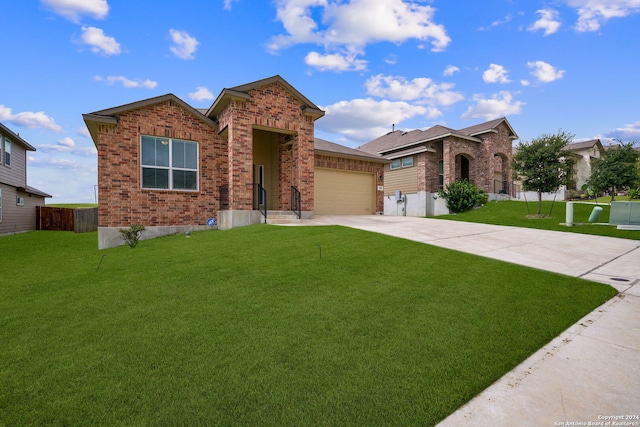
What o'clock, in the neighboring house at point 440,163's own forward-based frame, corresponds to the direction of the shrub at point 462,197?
The shrub is roughly at 1 o'clock from the neighboring house.

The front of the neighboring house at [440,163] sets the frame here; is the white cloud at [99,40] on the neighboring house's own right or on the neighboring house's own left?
on the neighboring house's own right

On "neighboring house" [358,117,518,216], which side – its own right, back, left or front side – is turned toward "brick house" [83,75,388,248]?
right

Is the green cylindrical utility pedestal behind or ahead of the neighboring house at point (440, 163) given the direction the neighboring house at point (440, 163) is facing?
ahead

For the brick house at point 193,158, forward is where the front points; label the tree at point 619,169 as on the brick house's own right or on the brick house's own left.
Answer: on the brick house's own left

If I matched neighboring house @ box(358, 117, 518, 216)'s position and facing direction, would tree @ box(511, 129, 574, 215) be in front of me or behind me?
in front

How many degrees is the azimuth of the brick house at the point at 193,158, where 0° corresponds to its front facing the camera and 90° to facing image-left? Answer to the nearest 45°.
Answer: approximately 315°
